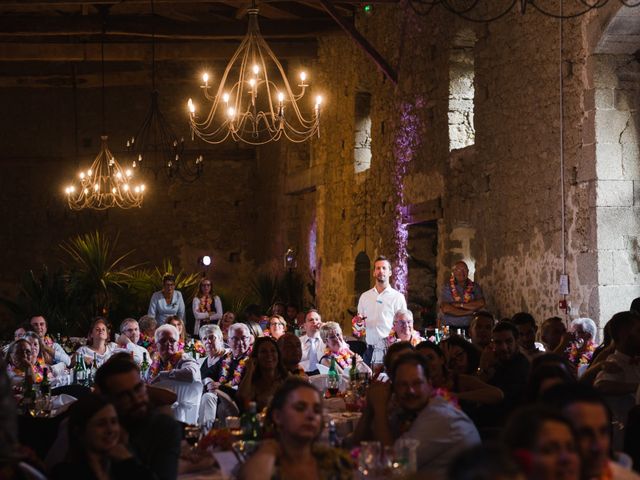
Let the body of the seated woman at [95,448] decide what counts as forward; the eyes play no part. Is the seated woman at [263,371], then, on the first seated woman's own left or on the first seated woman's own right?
on the first seated woman's own left

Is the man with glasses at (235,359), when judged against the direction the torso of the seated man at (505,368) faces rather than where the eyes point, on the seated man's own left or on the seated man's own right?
on the seated man's own right

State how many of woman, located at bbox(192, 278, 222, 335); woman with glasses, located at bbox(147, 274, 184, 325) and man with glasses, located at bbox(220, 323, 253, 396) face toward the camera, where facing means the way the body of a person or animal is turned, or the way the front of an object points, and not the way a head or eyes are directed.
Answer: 3

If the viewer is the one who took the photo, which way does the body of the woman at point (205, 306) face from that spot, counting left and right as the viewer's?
facing the viewer

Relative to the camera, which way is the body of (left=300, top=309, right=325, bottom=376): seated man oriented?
toward the camera

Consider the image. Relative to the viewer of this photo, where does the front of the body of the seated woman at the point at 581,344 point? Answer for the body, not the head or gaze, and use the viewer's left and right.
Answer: facing the viewer and to the left of the viewer

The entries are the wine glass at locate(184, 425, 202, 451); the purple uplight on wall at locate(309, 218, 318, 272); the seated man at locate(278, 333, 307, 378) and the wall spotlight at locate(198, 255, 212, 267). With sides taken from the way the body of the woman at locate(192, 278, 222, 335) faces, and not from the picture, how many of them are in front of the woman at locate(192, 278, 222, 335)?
2

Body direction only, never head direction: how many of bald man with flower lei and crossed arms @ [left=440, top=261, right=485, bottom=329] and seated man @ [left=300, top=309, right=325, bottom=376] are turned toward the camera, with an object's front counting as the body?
2

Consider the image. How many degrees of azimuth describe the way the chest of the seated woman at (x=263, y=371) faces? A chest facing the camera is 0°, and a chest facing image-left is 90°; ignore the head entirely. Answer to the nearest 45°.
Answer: approximately 0°
